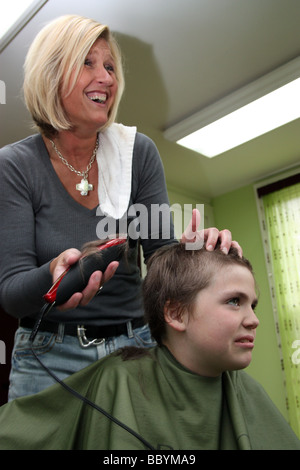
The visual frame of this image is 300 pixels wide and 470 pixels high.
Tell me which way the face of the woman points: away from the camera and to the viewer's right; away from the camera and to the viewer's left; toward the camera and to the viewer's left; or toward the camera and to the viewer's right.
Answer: toward the camera and to the viewer's right

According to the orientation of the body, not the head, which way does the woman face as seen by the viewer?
toward the camera

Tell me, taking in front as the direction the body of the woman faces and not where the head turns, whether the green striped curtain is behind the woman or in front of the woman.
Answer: behind

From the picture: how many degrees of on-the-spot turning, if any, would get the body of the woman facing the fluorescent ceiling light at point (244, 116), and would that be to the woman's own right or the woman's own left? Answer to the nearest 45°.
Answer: approximately 135° to the woman's own left
